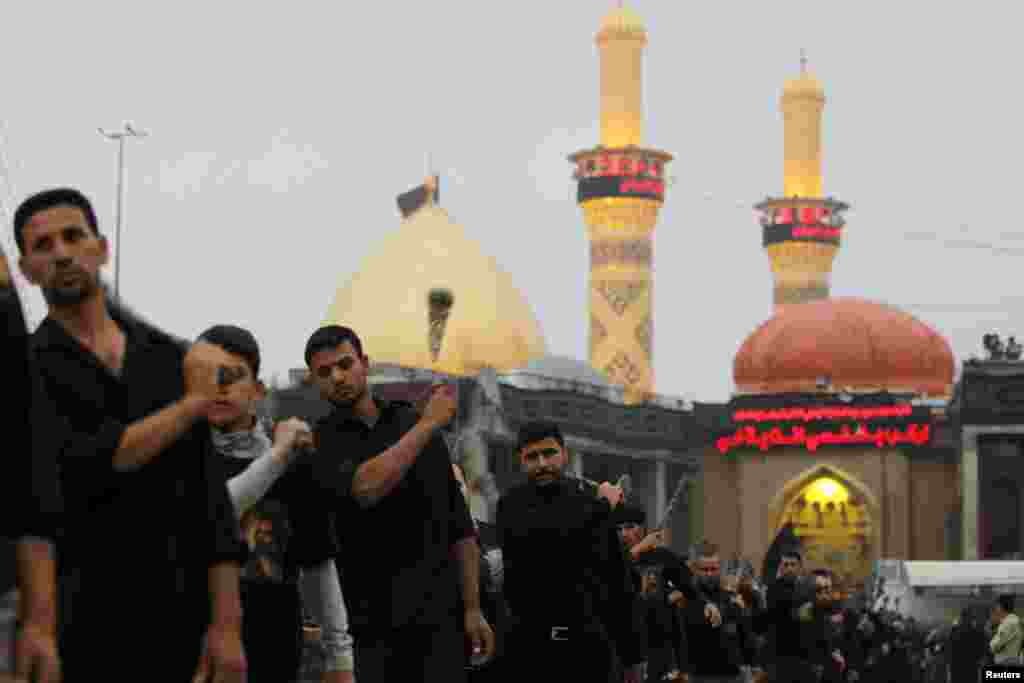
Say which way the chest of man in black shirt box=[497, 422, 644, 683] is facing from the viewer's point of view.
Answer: toward the camera

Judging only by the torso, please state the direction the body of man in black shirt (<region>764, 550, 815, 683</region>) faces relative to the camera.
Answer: toward the camera

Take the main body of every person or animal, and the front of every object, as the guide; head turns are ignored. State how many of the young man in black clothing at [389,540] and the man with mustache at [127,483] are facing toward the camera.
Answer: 2

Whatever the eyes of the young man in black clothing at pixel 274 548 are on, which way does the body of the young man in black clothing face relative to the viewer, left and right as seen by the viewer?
facing the viewer and to the left of the viewer

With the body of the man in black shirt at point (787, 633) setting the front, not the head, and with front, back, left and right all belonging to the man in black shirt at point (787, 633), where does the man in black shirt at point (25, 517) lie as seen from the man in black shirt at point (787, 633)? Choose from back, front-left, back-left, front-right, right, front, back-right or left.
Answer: front

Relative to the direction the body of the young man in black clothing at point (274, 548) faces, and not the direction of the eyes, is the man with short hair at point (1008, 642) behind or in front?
behind

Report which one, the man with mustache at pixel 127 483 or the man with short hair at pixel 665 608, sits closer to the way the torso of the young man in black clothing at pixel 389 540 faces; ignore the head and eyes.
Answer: the man with mustache

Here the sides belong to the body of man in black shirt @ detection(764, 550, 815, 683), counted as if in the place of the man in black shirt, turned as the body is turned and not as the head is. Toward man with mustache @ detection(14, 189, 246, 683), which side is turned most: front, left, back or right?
front

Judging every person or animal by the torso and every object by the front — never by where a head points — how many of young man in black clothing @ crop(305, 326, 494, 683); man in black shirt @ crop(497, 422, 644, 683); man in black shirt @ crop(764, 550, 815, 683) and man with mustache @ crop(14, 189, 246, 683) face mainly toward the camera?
4

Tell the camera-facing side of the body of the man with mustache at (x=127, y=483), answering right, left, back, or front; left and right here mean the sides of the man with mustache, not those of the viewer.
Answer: front

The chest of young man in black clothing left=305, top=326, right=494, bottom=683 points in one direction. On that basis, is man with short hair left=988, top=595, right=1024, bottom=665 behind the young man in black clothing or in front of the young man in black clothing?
behind
